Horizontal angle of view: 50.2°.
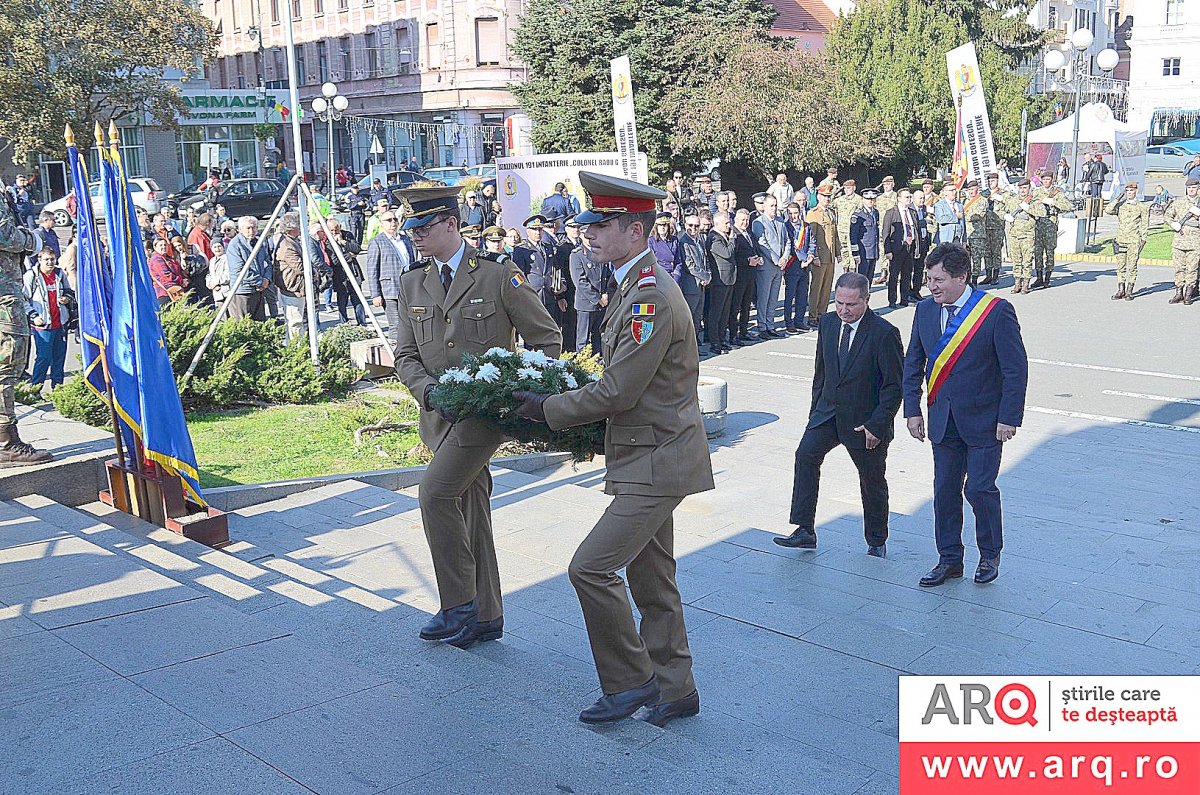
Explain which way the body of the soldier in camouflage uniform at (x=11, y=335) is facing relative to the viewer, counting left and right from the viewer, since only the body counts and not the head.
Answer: facing to the right of the viewer

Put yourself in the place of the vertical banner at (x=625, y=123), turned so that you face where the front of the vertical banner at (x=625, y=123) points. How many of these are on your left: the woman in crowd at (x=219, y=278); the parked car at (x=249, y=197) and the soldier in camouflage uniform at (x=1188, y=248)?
1

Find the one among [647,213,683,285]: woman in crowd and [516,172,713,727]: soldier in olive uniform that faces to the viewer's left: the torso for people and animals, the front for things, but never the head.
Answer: the soldier in olive uniform

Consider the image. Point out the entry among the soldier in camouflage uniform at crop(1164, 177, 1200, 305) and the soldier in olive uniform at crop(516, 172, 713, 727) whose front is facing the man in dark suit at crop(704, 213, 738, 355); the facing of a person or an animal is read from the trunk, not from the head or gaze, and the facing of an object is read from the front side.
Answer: the soldier in camouflage uniform

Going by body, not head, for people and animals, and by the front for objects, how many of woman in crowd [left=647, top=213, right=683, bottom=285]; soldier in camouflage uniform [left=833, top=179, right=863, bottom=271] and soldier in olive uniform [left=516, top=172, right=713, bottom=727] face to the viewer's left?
1

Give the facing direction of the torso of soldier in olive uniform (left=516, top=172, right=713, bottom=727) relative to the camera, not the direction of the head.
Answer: to the viewer's left

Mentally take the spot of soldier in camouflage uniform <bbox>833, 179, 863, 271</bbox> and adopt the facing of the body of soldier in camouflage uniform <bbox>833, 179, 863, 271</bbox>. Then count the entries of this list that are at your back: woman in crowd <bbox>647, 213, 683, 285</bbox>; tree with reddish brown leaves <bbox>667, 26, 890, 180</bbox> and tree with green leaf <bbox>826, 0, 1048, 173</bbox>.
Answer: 2

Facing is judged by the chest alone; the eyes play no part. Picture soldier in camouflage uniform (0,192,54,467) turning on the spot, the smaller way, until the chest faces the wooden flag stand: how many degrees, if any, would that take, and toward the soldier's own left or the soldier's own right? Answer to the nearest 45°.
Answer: approximately 45° to the soldier's own right

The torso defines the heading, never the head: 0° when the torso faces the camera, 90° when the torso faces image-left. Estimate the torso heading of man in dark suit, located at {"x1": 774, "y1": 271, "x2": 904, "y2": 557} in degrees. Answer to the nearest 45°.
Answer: approximately 45°

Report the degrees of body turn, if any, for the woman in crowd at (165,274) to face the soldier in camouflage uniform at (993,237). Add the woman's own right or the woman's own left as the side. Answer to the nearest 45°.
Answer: approximately 45° to the woman's own left

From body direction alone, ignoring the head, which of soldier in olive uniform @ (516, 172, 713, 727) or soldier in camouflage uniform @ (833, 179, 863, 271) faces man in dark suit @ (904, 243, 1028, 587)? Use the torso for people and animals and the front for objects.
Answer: soldier in camouflage uniform @ (833, 179, 863, 271)

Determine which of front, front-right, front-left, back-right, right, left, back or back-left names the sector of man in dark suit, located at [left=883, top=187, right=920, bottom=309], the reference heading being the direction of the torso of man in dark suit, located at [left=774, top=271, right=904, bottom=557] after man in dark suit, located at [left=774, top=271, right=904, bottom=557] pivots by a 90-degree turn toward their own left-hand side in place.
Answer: back-left

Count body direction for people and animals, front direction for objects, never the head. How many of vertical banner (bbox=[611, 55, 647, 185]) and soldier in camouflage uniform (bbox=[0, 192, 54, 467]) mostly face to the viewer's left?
0

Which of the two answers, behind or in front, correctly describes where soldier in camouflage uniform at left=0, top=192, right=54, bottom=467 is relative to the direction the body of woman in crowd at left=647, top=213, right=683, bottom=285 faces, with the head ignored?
in front
